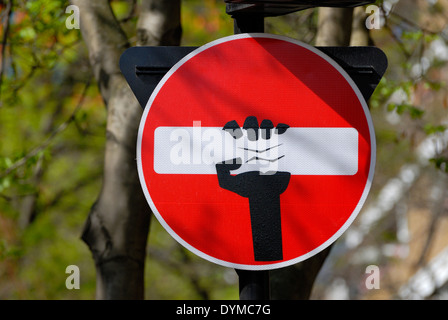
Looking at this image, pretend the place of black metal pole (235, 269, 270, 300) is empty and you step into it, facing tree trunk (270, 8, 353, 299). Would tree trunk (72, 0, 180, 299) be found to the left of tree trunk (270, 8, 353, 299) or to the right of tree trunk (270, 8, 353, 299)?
left

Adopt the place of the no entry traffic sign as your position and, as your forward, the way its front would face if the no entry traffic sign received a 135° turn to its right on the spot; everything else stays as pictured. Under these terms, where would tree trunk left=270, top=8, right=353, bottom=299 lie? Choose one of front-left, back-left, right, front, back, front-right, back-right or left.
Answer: front-right

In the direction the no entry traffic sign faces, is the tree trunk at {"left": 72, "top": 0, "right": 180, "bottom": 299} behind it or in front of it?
behind

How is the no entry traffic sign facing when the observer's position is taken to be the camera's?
facing the viewer
